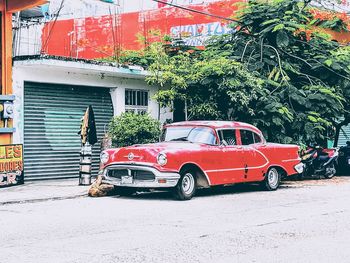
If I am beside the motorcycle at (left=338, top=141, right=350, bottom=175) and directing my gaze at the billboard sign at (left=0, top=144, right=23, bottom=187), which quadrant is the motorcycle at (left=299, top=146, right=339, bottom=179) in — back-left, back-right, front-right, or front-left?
front-left

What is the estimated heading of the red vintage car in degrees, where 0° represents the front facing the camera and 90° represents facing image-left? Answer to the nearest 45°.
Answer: approximately 45°

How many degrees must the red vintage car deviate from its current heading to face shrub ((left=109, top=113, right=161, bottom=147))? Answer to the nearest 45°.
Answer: approximately 90° to its right

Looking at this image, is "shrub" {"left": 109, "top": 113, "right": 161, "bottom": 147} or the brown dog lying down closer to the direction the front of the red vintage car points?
the brown dog lying down

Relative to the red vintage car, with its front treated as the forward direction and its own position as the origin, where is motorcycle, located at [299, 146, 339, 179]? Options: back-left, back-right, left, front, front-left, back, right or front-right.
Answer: back

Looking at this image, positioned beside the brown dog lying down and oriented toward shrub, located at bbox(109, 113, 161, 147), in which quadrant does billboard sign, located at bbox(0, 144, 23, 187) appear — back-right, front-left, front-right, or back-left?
front-left

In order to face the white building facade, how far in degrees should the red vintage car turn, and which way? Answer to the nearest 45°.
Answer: approximately 90° to its right

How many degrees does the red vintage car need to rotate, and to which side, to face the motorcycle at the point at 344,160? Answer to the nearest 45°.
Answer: approximately 180°

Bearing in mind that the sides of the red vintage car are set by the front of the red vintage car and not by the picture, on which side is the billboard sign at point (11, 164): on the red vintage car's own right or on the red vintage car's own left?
on the red vintage car's own right

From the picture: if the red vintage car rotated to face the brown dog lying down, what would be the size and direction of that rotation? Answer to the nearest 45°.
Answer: approximately 45° to its right

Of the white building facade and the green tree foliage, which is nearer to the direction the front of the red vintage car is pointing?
the white building facade
